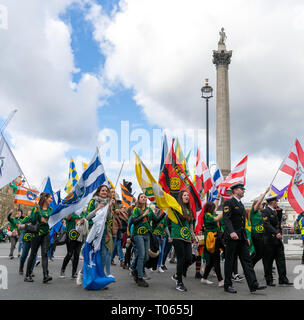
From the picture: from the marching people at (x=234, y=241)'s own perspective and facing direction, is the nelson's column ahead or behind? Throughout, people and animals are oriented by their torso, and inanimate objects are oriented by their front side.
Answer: behind

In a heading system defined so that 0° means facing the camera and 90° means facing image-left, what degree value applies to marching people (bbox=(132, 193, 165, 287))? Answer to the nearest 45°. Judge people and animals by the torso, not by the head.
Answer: approximately 315°

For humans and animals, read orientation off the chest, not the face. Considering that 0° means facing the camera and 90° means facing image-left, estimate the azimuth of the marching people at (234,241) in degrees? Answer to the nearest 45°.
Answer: approximately 315°

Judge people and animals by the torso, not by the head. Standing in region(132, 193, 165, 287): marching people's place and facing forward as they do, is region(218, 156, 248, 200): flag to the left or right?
on their left

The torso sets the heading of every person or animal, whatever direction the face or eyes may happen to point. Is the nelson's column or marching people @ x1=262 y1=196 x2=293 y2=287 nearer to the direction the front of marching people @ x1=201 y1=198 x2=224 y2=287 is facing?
the marching people
